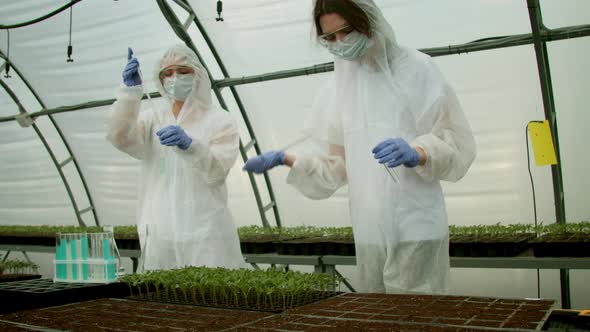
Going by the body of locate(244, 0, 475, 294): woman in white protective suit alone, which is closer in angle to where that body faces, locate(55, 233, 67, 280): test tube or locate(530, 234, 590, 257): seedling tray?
the test tube

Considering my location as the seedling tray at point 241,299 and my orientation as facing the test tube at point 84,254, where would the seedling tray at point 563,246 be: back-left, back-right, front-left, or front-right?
back-right

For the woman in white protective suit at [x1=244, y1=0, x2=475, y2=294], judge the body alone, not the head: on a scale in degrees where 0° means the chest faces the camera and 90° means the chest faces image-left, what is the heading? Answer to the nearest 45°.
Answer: approximately 45°

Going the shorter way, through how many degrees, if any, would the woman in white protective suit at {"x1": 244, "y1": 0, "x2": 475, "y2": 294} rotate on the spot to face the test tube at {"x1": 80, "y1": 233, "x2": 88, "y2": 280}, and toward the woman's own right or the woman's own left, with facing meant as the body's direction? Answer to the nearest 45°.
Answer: approximately 45° to the woman's own right

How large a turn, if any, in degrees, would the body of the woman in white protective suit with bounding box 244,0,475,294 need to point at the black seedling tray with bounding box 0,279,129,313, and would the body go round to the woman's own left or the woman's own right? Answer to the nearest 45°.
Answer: approximately 45° to the woman's own right

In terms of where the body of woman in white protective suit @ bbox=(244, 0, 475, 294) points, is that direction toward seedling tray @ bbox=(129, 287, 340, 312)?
yes

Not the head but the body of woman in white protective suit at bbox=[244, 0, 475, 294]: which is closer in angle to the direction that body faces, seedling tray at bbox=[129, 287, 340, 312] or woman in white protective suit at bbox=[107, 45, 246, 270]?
the seedling tray

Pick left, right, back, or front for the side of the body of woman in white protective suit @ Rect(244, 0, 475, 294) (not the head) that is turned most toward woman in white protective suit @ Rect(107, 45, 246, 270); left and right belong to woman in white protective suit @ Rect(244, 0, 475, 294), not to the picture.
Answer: right

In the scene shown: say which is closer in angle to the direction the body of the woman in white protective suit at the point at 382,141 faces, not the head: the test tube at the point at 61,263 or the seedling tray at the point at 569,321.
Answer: the test tube

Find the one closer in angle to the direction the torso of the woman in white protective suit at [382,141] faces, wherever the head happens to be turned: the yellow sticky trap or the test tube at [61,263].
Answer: the test tube
